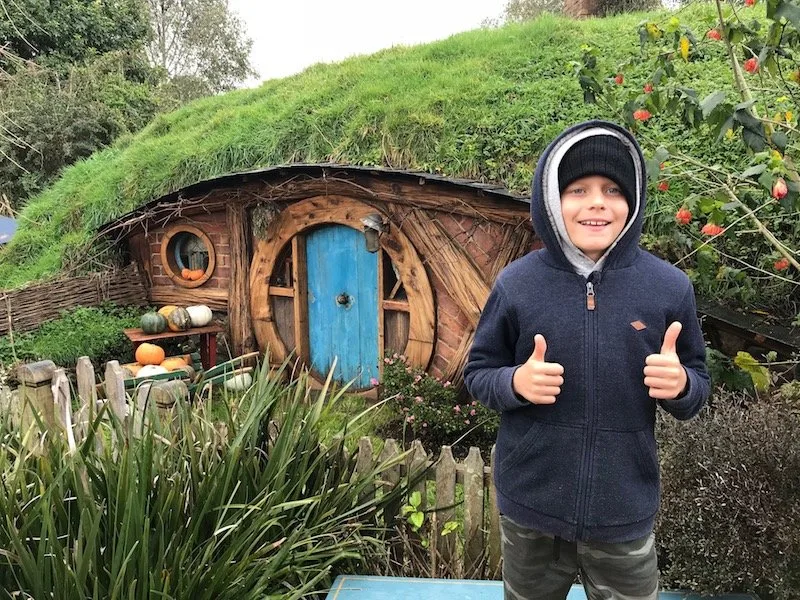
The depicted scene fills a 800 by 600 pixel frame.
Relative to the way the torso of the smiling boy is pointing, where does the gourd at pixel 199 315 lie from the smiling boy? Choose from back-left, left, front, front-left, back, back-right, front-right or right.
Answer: back-right

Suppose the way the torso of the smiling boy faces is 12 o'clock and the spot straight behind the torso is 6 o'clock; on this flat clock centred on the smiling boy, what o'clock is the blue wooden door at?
The blue wooden door is roughly at 5 o'clock from the smiling boy.

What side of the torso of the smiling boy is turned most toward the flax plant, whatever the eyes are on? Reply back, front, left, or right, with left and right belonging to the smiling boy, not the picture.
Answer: right

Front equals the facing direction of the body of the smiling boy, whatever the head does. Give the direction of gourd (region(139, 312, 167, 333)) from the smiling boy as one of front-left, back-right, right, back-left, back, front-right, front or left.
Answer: back-right

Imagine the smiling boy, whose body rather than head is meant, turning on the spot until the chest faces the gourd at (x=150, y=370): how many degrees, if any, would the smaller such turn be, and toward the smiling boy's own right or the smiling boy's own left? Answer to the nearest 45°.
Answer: approximately 135° to the smiling boy's own right

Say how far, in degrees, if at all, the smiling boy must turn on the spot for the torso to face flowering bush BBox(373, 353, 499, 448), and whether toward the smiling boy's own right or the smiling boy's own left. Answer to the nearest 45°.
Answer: approximately 180°

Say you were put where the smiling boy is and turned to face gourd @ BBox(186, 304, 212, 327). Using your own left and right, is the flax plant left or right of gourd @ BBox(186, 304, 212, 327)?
left

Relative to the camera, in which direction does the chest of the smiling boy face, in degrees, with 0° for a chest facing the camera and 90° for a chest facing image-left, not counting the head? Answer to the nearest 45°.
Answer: approximately 0°

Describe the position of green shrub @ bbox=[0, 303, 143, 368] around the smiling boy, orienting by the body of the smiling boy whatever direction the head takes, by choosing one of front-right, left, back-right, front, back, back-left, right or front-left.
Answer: back-right

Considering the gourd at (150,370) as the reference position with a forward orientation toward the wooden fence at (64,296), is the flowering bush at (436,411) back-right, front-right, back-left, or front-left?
back-right

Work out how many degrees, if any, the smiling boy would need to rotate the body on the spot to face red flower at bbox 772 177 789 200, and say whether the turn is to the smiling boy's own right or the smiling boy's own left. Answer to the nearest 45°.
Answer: approximately 135° to the smiling boy's own left
